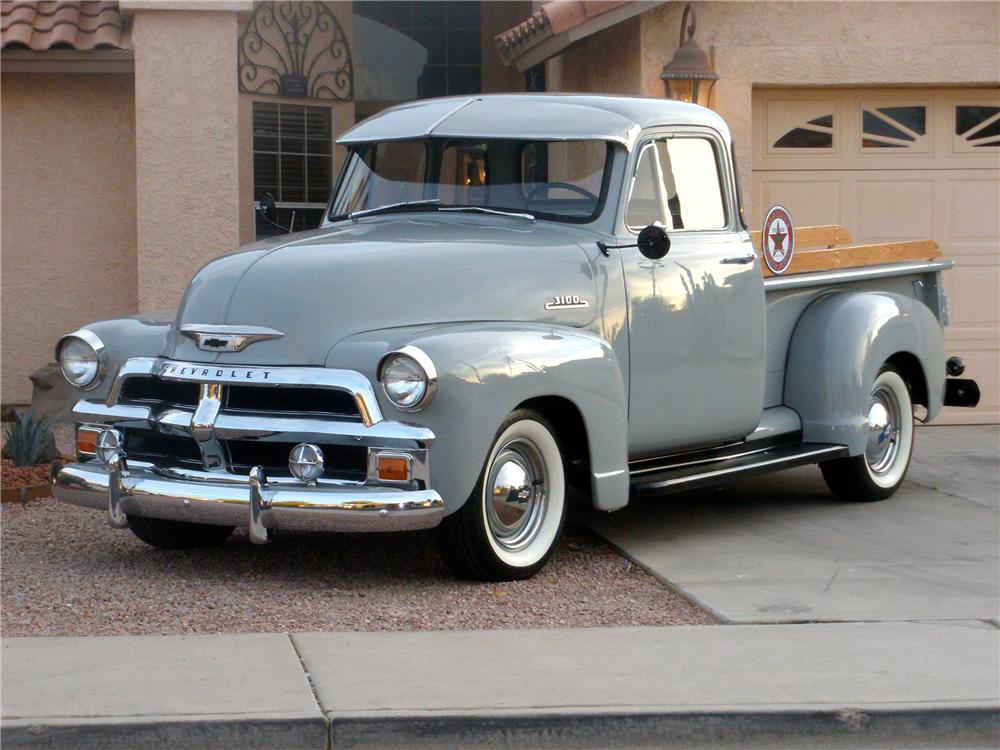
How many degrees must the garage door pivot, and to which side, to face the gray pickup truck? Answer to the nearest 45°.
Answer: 0° — it already faces it

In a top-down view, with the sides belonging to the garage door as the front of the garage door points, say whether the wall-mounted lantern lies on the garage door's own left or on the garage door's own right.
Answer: on the garage door's own right

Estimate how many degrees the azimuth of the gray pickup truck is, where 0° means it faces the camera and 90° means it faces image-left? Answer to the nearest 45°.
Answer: approximately 45°

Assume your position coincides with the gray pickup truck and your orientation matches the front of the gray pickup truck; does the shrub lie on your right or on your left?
on your right

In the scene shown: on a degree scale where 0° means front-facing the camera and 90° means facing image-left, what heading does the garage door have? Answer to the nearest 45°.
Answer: approximately 0°

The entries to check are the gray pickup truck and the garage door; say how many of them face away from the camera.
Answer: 0

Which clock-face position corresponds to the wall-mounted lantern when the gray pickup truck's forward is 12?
The wall-mounted lantern is roughly at 5 o'clock from the gray pickup truck.

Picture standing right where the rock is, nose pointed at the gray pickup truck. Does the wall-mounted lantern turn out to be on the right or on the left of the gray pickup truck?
left

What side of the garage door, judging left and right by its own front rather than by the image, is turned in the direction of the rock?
right

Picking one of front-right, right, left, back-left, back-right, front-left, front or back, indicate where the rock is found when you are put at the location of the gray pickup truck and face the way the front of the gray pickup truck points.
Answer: right

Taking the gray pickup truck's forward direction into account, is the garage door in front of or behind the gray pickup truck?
behind

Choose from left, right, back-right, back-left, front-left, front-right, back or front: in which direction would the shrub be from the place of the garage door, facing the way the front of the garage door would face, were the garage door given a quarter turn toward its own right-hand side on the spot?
front-left
